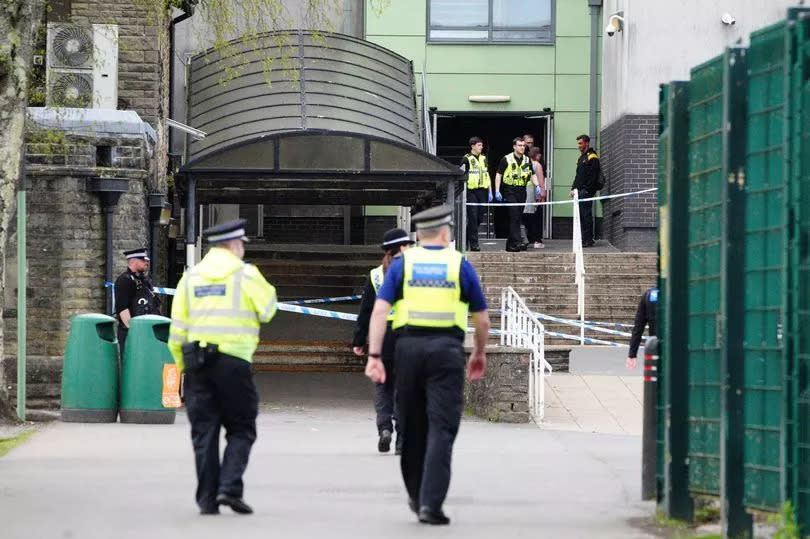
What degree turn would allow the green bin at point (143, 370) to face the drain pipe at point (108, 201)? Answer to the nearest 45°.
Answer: approximately 135° to its left

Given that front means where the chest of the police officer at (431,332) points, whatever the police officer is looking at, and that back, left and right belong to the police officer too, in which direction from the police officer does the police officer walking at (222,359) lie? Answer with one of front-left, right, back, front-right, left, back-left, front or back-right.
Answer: left

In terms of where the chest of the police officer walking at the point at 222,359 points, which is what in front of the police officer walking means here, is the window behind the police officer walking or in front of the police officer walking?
in front

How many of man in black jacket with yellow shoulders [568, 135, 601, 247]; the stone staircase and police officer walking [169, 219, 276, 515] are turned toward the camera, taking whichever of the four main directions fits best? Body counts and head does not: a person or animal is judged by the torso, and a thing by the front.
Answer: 1

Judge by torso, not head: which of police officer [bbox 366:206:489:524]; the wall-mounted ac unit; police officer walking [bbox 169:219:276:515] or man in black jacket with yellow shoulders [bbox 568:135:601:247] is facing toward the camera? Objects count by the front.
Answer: the wall-mounted ac unit

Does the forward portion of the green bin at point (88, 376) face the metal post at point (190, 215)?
no

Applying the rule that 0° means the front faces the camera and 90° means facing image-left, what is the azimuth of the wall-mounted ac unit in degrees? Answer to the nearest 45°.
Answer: approximately 0°

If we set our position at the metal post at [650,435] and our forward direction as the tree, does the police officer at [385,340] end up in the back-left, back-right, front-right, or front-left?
front-right

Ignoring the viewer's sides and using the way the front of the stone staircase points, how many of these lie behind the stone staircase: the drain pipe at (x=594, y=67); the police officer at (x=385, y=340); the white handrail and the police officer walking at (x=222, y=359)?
1

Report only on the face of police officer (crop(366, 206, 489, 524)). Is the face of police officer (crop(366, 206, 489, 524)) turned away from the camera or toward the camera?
away from the camera

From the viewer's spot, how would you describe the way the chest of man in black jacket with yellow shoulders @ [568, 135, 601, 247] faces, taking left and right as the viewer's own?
facing to the left of the viewer

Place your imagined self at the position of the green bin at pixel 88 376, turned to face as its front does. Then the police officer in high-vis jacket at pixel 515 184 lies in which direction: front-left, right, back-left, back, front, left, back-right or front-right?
left

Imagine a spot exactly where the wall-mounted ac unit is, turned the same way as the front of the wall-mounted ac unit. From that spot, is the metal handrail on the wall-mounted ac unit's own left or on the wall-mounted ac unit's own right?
on the wall-mounted ac unit's own left

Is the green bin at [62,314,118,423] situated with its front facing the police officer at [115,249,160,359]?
no
